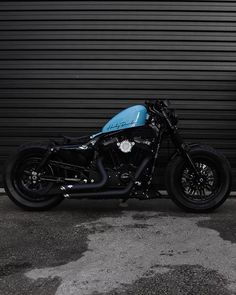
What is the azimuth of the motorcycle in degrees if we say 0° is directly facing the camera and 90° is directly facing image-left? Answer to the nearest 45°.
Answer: approximately 270°
